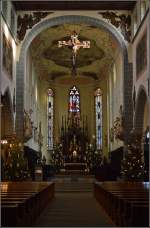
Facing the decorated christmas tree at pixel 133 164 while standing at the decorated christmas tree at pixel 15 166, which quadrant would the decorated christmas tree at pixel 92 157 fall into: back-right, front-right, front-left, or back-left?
front-left

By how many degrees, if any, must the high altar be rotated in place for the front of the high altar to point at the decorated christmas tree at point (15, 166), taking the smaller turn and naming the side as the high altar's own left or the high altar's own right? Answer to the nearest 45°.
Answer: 0° — it already faces it

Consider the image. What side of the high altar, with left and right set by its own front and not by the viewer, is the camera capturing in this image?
front

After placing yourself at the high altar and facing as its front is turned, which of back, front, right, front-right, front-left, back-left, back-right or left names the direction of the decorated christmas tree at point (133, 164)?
front

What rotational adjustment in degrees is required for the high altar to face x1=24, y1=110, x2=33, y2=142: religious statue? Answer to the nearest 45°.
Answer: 0° — it already faces it

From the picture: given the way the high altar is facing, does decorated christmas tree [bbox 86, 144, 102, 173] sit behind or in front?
in front

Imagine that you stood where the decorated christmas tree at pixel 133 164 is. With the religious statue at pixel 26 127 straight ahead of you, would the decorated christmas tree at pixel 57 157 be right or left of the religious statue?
right
